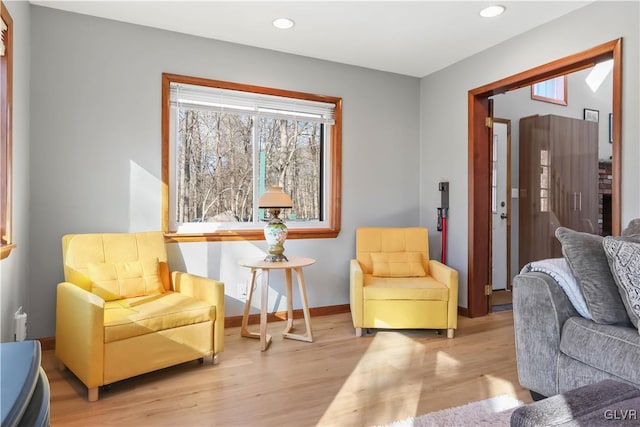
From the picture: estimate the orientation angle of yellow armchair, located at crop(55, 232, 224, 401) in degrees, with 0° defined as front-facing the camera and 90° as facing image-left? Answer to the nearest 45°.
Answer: approximately 315°

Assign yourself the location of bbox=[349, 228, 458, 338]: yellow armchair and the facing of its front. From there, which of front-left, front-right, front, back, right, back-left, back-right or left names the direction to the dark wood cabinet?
back-left

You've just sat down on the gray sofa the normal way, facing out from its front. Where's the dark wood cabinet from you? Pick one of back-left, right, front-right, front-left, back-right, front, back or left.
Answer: back-right

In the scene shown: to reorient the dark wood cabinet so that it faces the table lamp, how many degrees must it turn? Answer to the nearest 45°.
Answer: approximately 90° to its right

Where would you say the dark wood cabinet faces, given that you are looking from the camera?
facing the viewer and to the right of the viewer

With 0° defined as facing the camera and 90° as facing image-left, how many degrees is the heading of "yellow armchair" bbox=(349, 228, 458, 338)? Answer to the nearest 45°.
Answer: approximately 0°

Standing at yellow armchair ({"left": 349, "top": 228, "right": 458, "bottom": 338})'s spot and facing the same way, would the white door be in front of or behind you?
behind

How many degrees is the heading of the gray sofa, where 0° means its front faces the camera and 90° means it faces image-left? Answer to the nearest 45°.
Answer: approximately 45°

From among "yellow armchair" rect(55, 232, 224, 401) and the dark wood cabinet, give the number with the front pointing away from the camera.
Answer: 0

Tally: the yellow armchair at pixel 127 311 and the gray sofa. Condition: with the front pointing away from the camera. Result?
0

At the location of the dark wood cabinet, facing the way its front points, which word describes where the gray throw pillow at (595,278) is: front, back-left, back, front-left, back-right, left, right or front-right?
front-right
